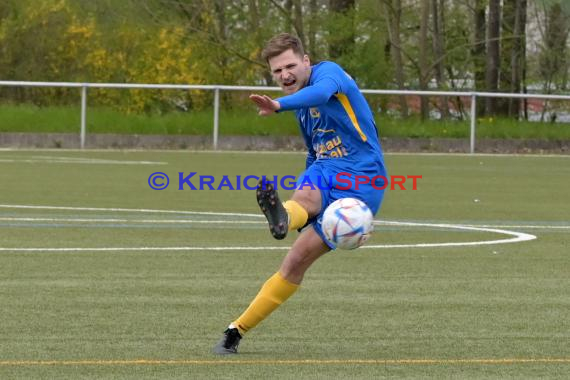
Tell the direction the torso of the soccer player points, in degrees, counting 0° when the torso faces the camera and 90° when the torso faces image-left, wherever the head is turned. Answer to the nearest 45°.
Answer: approximately 45°

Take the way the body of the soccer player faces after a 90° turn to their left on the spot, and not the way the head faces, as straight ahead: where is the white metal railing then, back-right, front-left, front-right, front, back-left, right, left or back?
back-left
